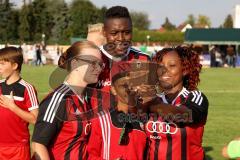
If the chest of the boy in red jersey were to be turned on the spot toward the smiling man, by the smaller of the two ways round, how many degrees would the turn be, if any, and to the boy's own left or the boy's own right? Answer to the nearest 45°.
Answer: approximately 90° to the boy's own left

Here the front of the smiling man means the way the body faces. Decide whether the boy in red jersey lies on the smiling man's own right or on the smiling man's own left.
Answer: on the smiling man's own right

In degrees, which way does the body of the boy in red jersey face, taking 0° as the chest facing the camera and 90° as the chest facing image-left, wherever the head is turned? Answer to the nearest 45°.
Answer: approximately 45°

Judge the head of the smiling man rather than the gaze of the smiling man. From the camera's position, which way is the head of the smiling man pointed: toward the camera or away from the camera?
toward the camera

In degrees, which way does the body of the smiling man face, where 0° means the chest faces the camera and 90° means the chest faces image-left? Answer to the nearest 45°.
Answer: approximately 0°

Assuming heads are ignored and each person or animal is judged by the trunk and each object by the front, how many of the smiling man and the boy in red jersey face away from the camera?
0
